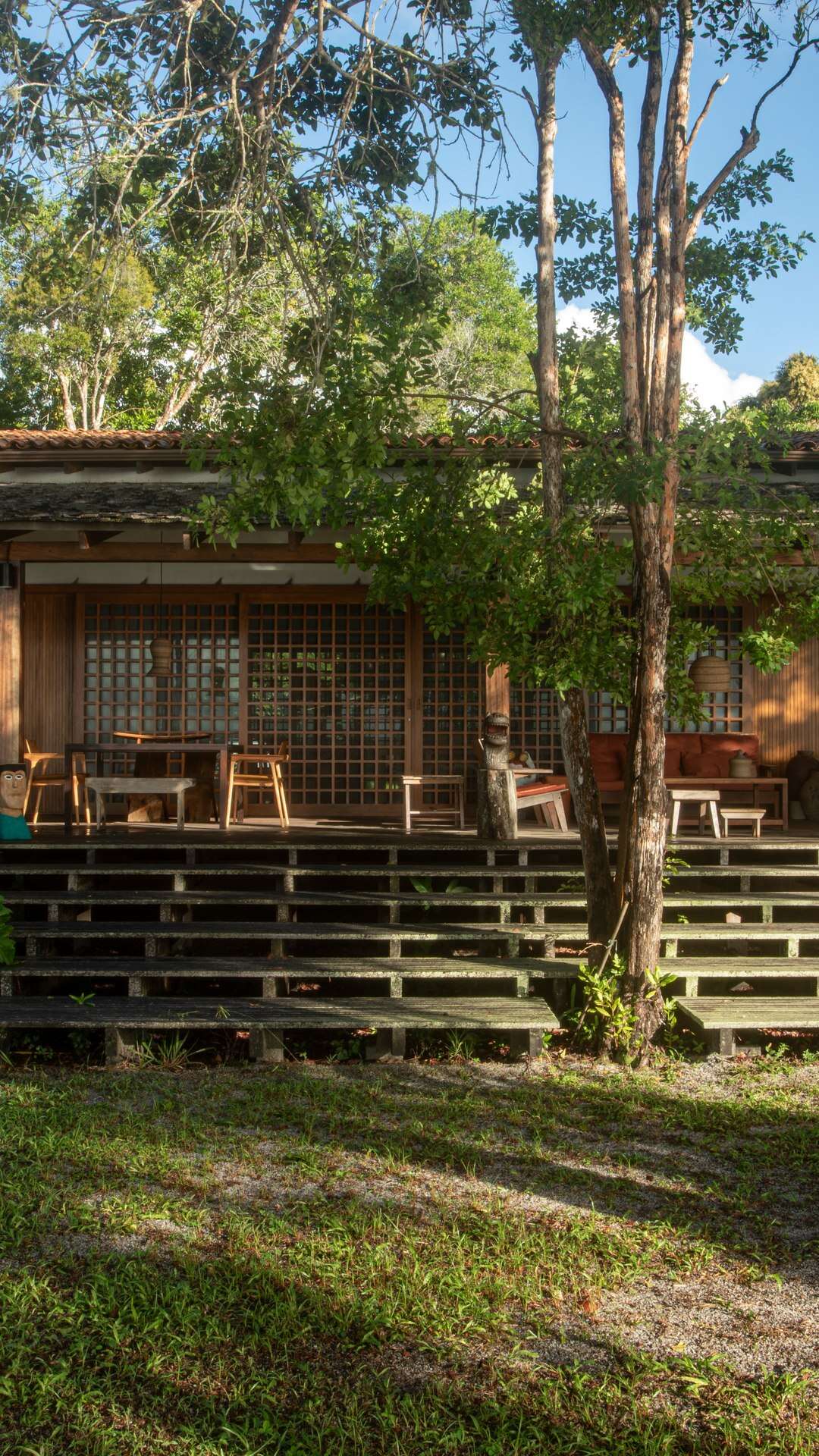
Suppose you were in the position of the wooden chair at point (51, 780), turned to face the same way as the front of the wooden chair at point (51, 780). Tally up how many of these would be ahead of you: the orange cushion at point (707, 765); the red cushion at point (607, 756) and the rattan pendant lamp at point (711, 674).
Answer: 3

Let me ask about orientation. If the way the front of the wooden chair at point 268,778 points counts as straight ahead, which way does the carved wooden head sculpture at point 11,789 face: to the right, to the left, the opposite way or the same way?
to the left

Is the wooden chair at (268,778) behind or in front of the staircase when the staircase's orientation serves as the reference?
behind

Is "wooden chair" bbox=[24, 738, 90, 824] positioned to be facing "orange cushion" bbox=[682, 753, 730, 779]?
yes

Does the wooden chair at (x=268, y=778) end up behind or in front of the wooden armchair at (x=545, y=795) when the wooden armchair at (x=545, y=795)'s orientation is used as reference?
behind

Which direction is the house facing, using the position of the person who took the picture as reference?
facing the viewer

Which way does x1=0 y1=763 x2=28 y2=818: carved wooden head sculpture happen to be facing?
toward the camera

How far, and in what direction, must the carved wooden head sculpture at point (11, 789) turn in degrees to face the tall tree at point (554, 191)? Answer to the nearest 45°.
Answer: approximately 45° to its left

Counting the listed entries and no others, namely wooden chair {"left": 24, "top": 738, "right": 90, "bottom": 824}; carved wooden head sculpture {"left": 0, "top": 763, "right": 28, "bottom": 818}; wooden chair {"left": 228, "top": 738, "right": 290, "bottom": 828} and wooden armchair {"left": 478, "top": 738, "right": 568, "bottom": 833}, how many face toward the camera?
1

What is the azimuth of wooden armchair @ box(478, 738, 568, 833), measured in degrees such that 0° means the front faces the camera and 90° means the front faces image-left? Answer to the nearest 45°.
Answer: approximately 270°

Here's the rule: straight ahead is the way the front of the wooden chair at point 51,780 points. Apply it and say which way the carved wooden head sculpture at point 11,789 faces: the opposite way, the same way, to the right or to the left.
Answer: to the right

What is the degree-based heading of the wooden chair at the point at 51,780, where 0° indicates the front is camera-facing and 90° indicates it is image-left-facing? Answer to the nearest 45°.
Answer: approximately 270°

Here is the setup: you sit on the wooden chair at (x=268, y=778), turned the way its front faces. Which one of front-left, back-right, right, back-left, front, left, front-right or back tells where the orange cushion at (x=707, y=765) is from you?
back
